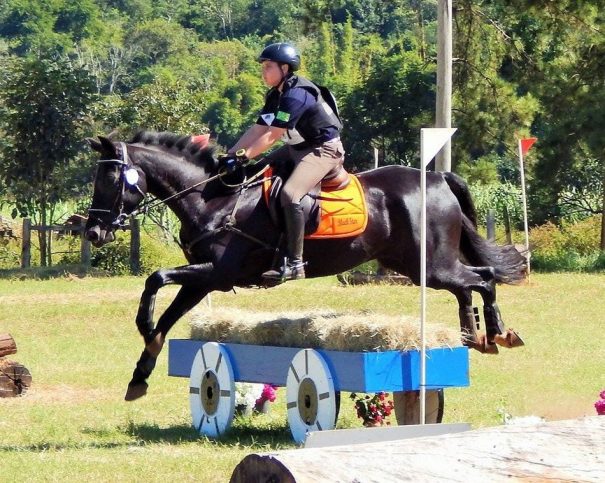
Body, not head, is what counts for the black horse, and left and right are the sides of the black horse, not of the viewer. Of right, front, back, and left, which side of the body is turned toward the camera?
left

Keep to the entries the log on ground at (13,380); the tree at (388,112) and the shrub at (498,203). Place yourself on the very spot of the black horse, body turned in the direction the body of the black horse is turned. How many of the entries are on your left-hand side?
0

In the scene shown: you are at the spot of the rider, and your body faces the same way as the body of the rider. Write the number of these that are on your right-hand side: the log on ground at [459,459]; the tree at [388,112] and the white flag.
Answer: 1

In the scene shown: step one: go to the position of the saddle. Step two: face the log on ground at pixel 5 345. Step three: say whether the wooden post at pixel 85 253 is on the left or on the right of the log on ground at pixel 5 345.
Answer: right

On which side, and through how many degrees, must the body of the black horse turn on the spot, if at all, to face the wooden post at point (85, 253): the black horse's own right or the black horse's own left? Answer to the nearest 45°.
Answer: approximately 90° to the black horse's own right

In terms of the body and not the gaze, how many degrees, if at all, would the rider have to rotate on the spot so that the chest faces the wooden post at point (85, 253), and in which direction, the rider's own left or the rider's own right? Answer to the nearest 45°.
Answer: approximately 90° to the rider's own right

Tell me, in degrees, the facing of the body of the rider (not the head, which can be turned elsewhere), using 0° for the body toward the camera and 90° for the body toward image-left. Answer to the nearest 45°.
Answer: approximately 90°

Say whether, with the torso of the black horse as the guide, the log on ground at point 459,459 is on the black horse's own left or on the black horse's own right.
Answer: on the black horse's own left

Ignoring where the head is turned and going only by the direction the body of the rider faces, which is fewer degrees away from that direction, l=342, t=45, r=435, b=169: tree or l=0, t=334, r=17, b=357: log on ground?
the log on ground
